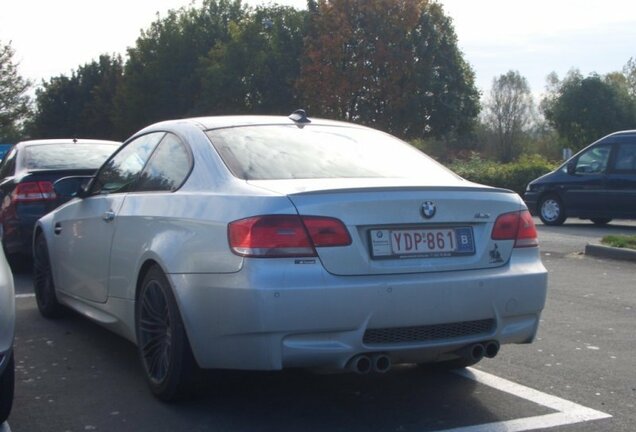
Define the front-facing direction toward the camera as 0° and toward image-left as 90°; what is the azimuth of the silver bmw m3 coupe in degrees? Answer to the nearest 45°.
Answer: approximately 135°

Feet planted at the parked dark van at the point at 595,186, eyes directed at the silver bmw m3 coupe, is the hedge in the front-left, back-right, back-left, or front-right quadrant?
back-right

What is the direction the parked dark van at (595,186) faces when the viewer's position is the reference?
facing to the left of the viewer

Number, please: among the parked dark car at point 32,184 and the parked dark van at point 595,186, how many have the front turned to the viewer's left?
1

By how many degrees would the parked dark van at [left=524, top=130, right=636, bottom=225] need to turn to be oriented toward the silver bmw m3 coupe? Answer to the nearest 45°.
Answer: approximately 90° to its left

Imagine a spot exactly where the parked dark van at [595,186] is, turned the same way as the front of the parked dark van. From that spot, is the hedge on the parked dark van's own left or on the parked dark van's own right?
on the parked dark van's own right

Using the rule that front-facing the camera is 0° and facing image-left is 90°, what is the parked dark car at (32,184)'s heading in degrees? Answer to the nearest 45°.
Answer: approximately 180°

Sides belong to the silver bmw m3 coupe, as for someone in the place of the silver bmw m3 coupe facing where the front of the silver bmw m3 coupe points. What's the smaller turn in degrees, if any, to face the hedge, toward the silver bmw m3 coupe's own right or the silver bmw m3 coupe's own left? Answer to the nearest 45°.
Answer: approximately 45° to the silver bmw m3 coupe's own right

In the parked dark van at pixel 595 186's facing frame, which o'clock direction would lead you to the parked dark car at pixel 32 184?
the parked dark car at pixel 32 184 is roughly at 10 o'clock from the parked dark van at pixel 595 186.

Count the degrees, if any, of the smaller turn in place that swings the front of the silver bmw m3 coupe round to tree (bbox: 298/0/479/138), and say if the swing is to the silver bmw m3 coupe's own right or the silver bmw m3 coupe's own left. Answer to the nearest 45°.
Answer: approximately 45° to the silver bmw m3 coupe's own right
